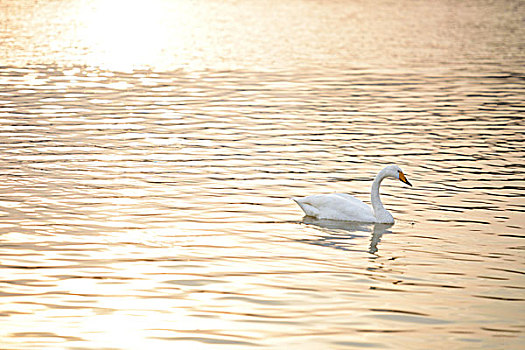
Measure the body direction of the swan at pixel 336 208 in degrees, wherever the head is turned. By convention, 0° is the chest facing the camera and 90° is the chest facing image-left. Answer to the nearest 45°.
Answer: approximately 270°
